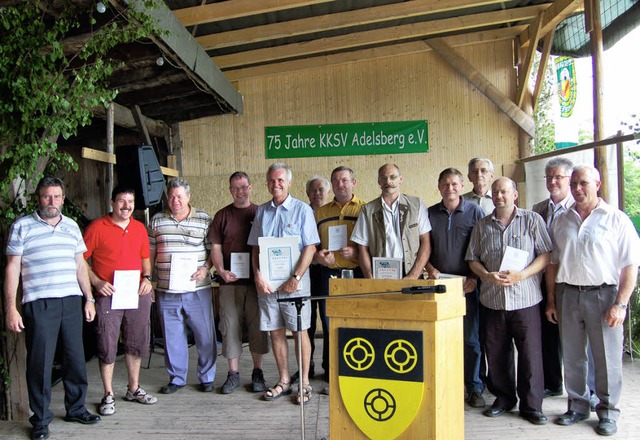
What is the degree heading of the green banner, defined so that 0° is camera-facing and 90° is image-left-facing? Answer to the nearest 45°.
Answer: approximately 0°

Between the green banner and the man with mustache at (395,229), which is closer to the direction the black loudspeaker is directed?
the man with mustache

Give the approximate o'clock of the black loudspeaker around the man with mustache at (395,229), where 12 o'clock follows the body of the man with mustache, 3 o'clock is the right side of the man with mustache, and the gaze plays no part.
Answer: The black loudspeaker is roughly at 4 o'clock from the man with mustache.

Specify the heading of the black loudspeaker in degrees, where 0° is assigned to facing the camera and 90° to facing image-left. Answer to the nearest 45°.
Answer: approximately 45°

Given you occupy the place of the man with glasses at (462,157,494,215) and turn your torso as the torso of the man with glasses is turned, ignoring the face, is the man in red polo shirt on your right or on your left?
on your right

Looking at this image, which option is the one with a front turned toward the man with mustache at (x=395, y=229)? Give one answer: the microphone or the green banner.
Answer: the green banner

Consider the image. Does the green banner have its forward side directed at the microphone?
yes

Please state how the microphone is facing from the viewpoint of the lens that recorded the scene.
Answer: facing to the right of the viewer

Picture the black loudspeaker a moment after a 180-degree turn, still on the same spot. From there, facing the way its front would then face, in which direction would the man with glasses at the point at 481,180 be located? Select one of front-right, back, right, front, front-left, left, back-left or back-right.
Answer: right
